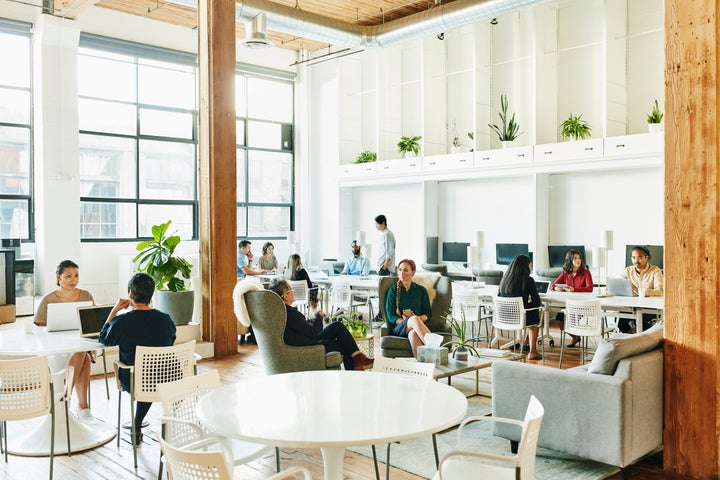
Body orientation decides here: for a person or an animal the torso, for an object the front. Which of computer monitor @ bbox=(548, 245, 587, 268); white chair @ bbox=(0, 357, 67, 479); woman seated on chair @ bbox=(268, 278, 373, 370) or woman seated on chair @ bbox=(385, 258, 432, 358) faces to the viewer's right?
woman seated on chair @ bbox=(268, 278, 373, 370)

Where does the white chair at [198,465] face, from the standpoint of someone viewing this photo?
facing away from the viewer and to the right of the viewer

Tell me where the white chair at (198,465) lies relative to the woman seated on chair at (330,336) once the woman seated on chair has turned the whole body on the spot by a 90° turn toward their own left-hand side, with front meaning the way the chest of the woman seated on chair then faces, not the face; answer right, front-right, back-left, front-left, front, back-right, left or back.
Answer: back

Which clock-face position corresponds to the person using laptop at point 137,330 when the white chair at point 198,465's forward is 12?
The person using laptop is roughly at 10 o'clock from the white chair.

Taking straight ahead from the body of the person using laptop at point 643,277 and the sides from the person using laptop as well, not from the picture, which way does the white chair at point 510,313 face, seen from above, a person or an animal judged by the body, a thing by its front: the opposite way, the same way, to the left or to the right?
the opposite way

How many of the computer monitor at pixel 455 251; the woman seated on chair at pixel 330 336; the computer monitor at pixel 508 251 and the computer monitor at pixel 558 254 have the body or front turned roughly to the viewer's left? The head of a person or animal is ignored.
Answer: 0

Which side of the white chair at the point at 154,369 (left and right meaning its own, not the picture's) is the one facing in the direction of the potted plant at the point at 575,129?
right

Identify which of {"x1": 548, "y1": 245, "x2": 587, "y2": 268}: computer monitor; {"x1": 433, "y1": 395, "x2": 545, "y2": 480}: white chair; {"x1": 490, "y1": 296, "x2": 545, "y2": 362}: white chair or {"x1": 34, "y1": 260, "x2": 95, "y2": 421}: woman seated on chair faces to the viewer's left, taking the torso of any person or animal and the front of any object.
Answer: {"x1": 433, "y1": 395, "x2": 545, "y2": 480}: white chair

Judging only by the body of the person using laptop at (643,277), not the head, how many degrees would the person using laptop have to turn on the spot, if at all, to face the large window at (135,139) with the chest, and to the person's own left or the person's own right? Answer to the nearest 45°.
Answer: approximately 45° to the person's own right

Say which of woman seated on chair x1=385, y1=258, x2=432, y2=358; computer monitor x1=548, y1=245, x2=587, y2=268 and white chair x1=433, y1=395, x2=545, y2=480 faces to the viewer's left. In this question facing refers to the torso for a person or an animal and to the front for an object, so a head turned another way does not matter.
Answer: the white chair

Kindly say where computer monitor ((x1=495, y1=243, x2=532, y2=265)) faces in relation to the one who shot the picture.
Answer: facing the viewer

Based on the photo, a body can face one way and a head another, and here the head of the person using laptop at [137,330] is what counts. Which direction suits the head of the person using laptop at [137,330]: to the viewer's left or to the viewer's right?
to the viewer's left

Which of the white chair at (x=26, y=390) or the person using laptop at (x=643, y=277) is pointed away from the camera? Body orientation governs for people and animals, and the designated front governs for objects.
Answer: the white chair

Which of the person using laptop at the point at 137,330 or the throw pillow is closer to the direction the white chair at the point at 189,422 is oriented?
the throw pillow

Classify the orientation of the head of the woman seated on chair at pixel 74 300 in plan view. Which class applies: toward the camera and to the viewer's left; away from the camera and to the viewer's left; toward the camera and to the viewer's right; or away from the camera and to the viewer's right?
toward the camera and to the viewer's right

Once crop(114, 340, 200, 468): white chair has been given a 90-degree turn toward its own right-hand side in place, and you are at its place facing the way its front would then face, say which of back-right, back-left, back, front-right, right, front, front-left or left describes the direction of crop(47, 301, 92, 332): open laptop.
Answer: left

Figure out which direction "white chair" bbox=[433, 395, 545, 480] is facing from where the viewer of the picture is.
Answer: facing to the left of the viewer

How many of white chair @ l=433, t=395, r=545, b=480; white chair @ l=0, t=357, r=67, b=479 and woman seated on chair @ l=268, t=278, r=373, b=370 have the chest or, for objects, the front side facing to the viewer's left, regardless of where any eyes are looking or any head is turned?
1

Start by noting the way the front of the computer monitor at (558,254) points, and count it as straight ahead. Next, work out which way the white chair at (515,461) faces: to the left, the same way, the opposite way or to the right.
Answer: to the right
